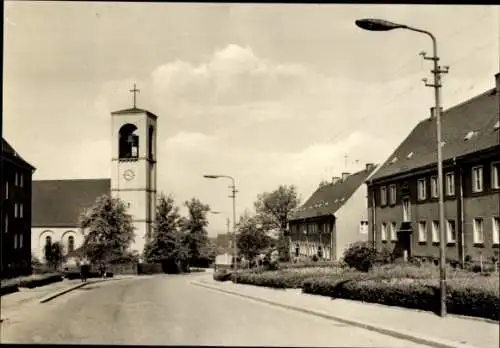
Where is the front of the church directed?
to the viewer's right

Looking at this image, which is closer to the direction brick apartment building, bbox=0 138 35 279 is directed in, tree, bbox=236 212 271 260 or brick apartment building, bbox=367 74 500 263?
the brick apartment building

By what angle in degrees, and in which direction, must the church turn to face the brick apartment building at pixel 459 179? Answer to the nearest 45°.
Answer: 0° — it already faces it

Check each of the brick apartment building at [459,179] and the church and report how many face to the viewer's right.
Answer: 1

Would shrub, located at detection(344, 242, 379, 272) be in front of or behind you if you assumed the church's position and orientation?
in front

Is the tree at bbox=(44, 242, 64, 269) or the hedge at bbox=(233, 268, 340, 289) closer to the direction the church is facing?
the hedge

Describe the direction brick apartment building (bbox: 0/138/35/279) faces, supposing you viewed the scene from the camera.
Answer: facing the viewer and to the right of the viewer
